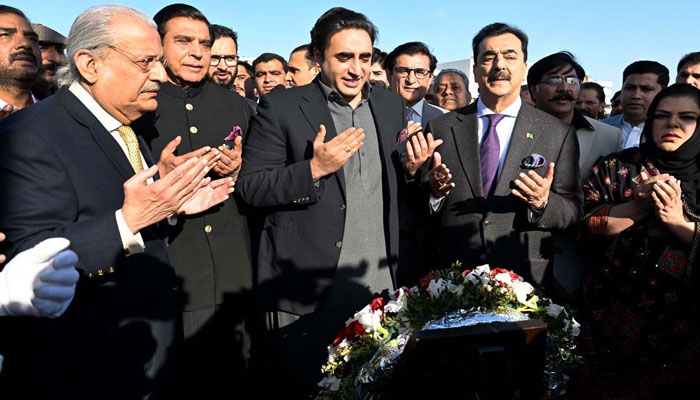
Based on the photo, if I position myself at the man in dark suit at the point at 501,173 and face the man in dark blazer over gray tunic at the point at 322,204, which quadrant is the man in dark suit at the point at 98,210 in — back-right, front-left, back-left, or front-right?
front-left

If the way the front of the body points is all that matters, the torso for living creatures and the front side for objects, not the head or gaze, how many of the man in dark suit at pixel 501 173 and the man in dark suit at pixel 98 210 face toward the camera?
1

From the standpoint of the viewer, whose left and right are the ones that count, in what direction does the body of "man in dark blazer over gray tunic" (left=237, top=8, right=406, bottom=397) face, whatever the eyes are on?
facing the viewer and to the right of the viewer

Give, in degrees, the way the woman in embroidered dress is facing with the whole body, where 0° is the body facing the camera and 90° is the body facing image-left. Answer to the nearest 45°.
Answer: approximately 0°

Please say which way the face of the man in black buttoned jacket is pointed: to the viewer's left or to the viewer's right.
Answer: to the viewer's right

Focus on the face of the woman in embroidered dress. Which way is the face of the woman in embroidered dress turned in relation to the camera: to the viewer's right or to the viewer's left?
to the viewer's left

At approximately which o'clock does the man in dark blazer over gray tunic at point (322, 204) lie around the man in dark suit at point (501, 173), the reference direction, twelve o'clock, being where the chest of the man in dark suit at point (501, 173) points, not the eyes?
the man in dark blazer over gray tunic at point (322, 204) is roughly at 2 o'clock from the man in dark suit at point (501, 173).

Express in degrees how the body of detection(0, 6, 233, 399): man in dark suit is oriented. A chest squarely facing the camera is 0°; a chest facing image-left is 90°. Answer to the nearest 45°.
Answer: approximately 270°

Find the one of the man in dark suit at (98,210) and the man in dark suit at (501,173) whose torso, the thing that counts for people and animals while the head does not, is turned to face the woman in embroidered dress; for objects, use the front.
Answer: the man in dark suit at (98,210)

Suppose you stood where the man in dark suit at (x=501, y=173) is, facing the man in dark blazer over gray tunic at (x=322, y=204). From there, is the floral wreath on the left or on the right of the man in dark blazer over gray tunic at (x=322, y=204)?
left

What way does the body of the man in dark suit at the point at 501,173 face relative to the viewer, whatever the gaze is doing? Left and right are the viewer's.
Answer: facing the viewer

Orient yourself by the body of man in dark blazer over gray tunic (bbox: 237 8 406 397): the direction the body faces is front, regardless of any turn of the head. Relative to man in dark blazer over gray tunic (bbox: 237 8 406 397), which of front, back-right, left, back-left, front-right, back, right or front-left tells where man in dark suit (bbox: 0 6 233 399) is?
right

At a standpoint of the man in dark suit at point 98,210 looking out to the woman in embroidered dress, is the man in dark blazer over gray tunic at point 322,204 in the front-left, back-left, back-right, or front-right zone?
front-left

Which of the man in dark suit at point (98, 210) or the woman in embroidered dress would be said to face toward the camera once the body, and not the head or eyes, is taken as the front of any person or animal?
the woman in embroidered dress

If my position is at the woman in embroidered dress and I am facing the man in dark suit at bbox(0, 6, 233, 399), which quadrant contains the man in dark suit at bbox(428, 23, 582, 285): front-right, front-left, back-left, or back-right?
front-right

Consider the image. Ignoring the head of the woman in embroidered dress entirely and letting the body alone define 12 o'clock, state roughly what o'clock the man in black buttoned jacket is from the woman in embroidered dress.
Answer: The man in black buttoned jacket is roughly at 2 o'clock from the woman in embroidered dress.
